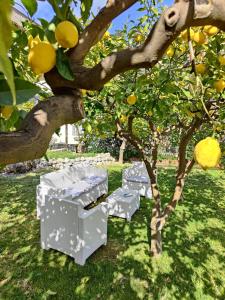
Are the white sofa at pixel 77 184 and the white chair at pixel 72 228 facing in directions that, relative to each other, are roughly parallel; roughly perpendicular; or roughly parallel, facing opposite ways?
roughly perpendicular

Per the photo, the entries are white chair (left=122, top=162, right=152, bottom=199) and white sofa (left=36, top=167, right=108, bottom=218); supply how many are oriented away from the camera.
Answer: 0

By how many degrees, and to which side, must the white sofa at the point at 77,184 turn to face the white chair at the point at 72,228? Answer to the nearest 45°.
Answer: approximately 45° to its right

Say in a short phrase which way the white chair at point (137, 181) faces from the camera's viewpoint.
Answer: facing the viewer and to the left of the viewer

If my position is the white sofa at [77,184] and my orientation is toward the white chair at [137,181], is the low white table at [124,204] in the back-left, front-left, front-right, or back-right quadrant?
front-right

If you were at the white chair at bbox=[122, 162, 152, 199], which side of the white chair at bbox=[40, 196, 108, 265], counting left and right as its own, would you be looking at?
front

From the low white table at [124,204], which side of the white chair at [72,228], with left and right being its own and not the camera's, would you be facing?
front

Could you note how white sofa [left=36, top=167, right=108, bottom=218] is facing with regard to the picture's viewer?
facing the viewer and to the right of the viewer

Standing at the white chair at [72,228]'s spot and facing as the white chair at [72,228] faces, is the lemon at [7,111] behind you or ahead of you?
behind

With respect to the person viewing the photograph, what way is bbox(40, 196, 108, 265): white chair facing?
facing away from the viewer and to the right of the viewer

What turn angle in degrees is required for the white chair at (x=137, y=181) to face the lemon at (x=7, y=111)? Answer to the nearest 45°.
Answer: approximately 45° to its left
